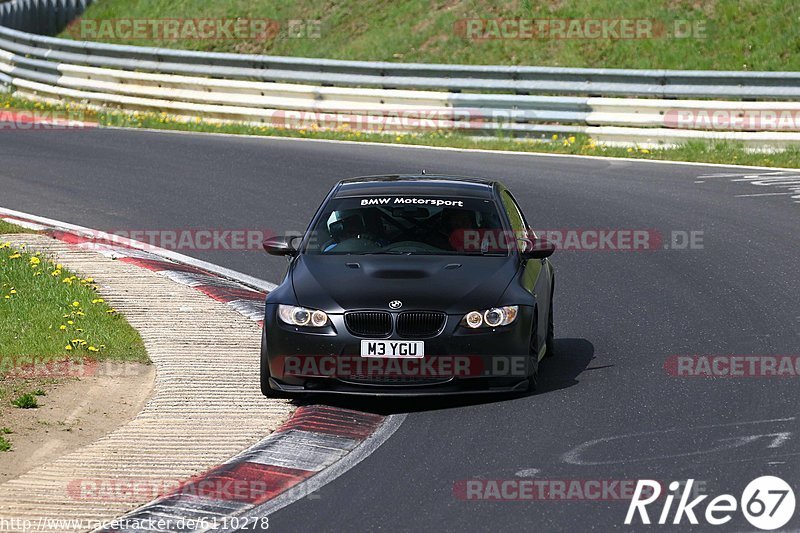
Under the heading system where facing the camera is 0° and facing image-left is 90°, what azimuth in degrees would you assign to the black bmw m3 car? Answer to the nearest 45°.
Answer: approximately 0°

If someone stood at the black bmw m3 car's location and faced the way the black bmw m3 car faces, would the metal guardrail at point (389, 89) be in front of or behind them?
behind
